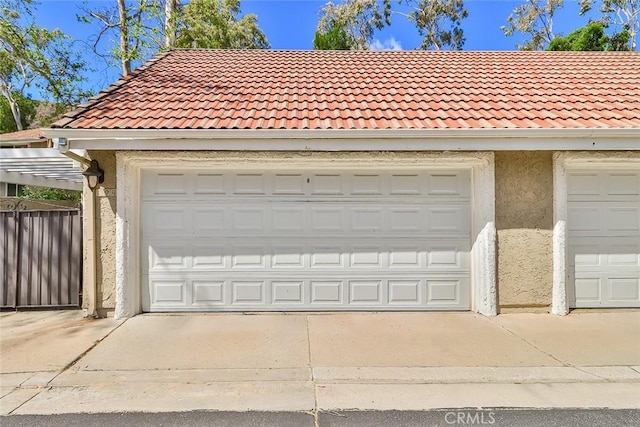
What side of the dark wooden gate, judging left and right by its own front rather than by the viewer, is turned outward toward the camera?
front

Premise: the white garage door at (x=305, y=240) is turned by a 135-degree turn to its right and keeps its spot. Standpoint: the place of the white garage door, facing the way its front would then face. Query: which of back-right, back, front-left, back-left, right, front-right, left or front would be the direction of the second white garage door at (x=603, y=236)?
back-right

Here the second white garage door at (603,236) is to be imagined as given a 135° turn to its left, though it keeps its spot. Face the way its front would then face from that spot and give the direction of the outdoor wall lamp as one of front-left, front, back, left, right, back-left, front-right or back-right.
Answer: back

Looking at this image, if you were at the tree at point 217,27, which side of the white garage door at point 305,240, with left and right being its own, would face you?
back

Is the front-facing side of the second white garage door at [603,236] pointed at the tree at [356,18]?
no

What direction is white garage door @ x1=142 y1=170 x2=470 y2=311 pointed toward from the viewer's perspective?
toward the camera

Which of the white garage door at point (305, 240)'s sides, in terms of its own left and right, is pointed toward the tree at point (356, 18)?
back

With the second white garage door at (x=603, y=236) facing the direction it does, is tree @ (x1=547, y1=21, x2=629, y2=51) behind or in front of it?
behind

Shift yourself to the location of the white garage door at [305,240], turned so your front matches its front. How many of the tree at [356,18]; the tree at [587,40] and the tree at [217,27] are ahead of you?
0

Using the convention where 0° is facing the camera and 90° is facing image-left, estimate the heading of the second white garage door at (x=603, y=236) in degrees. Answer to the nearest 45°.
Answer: approximately 0°

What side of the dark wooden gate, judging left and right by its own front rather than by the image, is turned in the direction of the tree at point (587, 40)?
left

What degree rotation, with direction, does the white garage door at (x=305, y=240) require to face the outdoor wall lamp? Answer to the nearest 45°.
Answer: approximately 90° to its right

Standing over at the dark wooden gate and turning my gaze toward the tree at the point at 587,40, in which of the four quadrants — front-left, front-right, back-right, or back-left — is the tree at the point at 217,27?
front-left

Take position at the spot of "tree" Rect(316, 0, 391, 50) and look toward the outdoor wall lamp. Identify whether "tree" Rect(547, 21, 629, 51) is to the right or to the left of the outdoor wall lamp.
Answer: left
